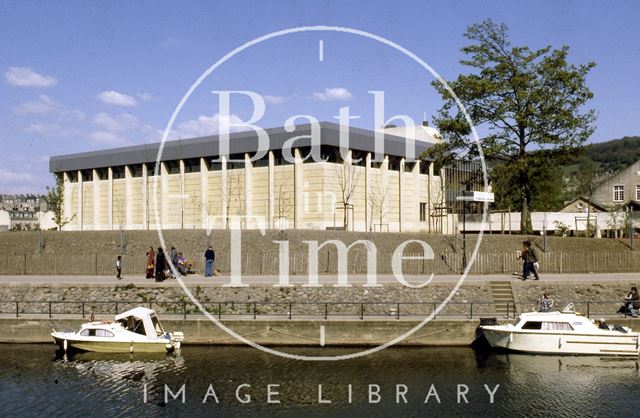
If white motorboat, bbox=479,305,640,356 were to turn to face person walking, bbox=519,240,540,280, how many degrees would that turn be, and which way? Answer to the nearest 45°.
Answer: approximately 90° to its right

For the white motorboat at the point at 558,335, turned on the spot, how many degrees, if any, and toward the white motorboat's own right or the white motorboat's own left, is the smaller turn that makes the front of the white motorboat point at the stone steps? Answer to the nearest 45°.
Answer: approximately 45° to the white motorboat's own right

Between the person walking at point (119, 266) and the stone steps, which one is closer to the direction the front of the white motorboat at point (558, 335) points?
the person walking

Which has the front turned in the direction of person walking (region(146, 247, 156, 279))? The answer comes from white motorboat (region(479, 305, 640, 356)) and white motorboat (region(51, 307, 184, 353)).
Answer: white motorboat (region(479, 305, 640, 356))

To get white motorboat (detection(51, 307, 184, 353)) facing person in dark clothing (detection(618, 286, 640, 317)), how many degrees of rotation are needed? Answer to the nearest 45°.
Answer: approximately 180°

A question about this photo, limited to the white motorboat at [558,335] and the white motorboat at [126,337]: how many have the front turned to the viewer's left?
2

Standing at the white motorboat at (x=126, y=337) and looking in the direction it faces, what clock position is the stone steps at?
The stone steps is roughly at 6 o'clock from the white motorboat.

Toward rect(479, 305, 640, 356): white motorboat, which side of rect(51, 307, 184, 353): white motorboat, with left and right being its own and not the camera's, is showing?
back

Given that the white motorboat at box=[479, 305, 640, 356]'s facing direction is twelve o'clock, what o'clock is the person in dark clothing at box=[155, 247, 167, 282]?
The person in dark clothing is roughly at 12 o'clock from the white motorboat.

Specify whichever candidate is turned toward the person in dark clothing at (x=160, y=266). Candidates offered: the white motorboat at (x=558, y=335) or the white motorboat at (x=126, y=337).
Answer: the white motorboat at (x=558, y=335)

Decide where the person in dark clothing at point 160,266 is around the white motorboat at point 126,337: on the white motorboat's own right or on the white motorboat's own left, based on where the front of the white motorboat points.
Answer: on the white motorboat's own right

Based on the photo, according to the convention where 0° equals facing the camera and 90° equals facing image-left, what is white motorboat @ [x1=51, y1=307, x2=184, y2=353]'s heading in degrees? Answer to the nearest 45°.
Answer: approximately 90°

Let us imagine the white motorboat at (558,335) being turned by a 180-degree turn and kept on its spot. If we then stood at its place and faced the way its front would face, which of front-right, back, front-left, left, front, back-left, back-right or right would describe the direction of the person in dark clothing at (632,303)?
front-left

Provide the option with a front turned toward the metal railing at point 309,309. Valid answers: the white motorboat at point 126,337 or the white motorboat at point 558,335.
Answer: the white motorboat at point 558,335

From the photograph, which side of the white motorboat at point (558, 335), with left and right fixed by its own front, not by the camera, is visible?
left

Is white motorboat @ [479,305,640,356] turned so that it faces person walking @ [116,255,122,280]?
yes
